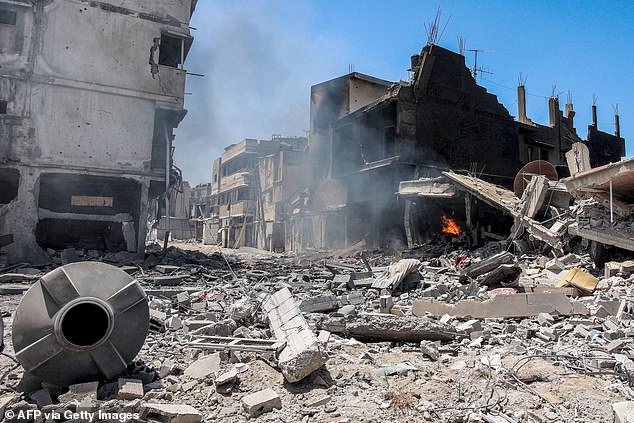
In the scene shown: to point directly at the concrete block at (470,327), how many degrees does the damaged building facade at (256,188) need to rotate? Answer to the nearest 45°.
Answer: approximately 45° to its left

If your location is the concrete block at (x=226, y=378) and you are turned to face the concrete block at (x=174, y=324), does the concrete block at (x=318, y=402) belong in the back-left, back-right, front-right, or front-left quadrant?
back-right

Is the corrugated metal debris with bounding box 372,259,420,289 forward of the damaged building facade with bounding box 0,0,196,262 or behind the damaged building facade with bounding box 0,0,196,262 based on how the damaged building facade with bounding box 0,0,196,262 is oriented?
forward

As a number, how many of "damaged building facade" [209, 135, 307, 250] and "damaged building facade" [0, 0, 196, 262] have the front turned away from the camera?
0

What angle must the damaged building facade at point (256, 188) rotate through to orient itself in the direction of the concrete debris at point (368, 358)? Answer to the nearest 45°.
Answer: approximately 45° to its left

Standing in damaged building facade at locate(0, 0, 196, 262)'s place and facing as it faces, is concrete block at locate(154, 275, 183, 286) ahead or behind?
ahead

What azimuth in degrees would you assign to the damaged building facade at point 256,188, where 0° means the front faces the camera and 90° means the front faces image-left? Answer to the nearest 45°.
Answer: approximately 45°

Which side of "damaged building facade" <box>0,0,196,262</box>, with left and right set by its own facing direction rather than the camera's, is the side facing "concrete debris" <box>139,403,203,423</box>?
front

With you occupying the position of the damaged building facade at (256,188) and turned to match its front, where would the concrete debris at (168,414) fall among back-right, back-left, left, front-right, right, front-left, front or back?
front-left
